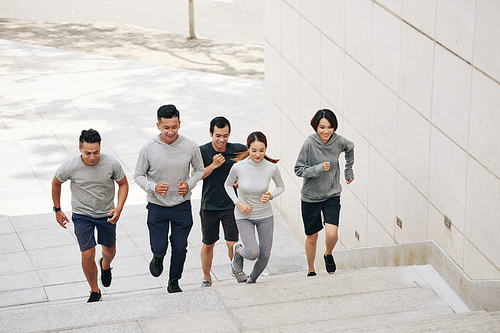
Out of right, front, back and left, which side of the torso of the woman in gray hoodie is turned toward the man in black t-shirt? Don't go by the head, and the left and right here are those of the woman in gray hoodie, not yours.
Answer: right

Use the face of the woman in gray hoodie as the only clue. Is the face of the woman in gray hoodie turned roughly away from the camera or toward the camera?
toward the camera

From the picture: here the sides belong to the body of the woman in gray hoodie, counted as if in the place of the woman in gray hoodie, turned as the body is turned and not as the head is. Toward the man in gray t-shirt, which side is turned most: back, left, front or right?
right

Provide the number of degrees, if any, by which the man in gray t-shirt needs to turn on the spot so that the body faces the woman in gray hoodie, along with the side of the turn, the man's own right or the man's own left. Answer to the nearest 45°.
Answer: approximately 90° to the man's own left

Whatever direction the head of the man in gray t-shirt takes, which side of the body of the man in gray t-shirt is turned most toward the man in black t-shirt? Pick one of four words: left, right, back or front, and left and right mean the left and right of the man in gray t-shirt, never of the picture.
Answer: left

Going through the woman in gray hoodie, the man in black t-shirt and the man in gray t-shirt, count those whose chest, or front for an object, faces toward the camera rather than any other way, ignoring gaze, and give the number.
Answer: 3

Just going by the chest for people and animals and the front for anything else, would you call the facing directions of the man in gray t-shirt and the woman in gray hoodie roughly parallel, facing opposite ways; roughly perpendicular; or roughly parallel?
roughly parallel

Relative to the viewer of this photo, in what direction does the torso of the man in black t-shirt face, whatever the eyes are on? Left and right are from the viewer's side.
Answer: facing the viewer

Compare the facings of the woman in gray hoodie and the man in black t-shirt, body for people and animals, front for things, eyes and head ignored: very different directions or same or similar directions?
same or similar directions
